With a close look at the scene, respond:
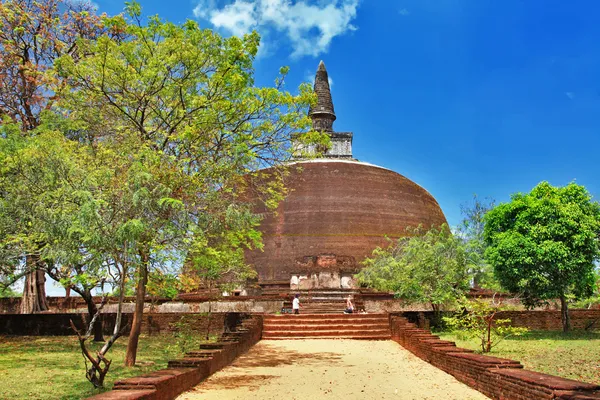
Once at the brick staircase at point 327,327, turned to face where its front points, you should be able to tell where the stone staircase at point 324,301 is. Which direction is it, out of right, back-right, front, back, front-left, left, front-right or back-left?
back

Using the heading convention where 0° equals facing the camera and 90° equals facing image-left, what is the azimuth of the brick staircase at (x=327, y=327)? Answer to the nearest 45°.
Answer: approximately 0°

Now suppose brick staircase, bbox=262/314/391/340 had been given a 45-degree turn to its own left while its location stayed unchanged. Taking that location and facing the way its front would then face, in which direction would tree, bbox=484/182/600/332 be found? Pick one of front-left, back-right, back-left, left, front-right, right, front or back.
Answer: front-left

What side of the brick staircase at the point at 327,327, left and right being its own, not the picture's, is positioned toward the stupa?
back

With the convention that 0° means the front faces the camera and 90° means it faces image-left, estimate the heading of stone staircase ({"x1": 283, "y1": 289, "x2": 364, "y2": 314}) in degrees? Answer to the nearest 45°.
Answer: approximately 0°

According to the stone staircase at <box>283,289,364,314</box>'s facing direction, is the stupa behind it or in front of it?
behind

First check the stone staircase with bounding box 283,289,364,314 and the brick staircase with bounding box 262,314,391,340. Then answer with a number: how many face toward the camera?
2

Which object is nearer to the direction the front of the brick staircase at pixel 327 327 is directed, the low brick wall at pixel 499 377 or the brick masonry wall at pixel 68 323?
the low brick wall

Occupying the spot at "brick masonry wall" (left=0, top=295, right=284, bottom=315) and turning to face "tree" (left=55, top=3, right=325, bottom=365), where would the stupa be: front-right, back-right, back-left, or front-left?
back-left

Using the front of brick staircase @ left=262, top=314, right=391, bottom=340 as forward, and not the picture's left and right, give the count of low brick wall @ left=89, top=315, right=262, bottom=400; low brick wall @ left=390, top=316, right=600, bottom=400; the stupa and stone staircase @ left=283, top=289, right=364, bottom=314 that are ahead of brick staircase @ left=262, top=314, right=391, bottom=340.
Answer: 2
